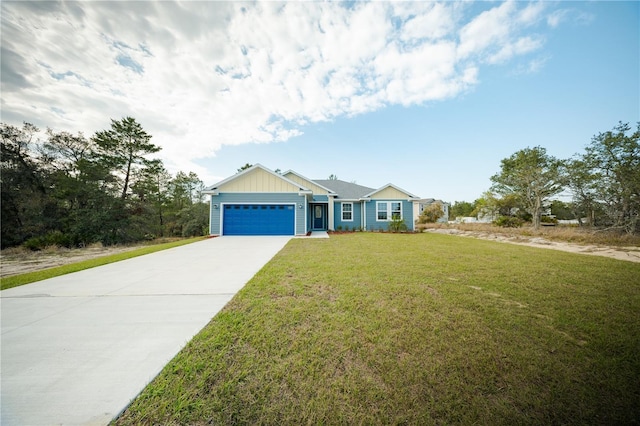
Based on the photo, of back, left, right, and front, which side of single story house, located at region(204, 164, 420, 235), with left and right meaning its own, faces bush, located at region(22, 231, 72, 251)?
right

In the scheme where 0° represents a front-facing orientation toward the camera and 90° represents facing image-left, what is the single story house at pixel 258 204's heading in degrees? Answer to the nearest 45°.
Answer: approximately 0°
